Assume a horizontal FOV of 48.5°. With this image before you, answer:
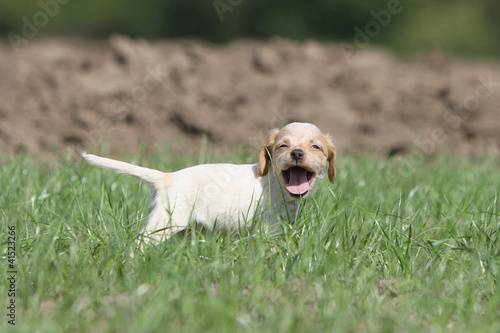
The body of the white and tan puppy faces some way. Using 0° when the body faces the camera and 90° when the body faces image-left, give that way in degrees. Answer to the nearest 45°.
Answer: approximately 270°
